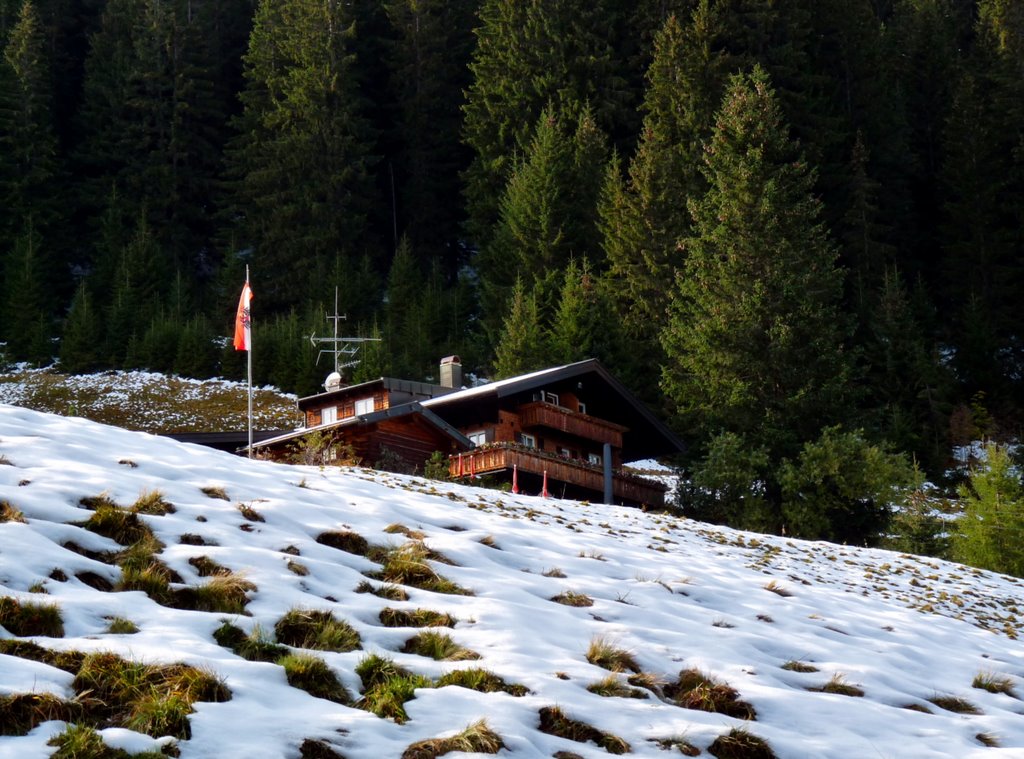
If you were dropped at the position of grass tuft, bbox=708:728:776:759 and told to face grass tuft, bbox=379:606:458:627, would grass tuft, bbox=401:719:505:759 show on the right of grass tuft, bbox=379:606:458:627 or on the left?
left

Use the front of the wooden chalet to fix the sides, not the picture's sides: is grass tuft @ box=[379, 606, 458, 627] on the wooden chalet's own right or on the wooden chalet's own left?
on the wooden chalet's own right

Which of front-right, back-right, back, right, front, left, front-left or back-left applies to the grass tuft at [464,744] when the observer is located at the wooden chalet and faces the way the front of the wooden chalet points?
front-right

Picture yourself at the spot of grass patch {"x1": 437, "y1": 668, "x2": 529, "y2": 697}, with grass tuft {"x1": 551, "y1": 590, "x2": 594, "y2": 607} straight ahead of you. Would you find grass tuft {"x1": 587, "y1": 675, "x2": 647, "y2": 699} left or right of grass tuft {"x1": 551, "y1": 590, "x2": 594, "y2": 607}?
right

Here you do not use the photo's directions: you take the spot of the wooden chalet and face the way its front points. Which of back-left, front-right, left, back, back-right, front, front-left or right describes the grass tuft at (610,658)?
front-right

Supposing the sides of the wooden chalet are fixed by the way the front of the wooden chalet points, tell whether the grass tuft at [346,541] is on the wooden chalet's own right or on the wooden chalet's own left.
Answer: on the wooden chalet's own right

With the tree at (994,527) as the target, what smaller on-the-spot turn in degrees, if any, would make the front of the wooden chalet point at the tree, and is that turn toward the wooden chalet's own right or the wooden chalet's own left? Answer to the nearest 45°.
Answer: approximately 45° to the wooden chalet's own left

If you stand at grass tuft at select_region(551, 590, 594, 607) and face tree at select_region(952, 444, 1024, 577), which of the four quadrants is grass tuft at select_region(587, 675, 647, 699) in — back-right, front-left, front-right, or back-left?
back-right

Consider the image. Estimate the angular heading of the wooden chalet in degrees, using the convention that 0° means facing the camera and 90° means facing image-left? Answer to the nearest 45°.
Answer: approximately 315°
